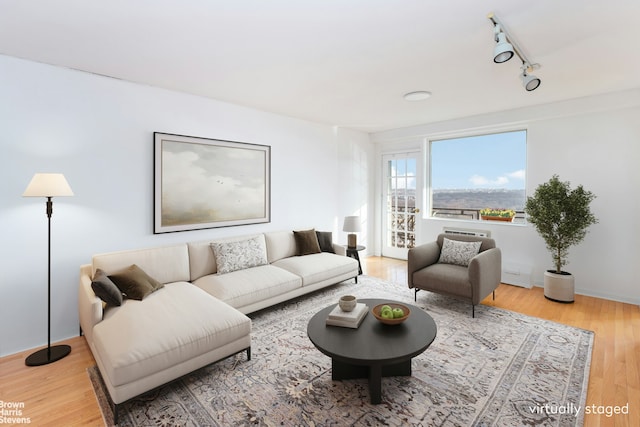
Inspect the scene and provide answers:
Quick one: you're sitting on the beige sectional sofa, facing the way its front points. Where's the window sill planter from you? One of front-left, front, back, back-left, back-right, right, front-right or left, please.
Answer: front-left

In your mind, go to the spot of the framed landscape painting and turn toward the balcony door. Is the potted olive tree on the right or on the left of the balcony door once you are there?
right

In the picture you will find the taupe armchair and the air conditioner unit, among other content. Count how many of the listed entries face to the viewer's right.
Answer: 0

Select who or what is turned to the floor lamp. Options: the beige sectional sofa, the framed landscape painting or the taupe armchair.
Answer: the taupe armchair

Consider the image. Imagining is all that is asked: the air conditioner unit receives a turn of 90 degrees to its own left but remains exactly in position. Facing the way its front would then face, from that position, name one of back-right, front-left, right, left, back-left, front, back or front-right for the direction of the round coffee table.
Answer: right

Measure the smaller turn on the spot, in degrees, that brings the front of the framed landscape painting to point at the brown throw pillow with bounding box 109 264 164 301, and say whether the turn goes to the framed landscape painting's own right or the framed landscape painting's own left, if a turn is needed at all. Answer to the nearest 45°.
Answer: approximately 90° to the framed landscape painting's own right

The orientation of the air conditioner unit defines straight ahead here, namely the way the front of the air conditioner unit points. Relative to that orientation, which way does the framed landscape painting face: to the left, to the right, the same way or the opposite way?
to the left

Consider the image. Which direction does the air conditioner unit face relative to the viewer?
toward the camera

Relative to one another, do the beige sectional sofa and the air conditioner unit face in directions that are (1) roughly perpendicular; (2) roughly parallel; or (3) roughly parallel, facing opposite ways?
roughly perpendicular

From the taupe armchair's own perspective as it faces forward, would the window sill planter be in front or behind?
behind

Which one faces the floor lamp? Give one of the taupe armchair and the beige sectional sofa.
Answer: the taupe armchair

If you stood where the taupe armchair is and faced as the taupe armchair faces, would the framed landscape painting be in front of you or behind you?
in front

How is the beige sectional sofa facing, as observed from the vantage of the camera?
facing the viewer and to the right of the viewer

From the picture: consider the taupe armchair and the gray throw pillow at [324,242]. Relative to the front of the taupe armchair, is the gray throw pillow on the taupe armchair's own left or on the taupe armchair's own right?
on the taupe armchair's own right

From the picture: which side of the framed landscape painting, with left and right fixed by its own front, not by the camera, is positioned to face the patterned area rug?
front

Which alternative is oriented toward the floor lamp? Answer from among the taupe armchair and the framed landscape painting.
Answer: the taupe armchair
